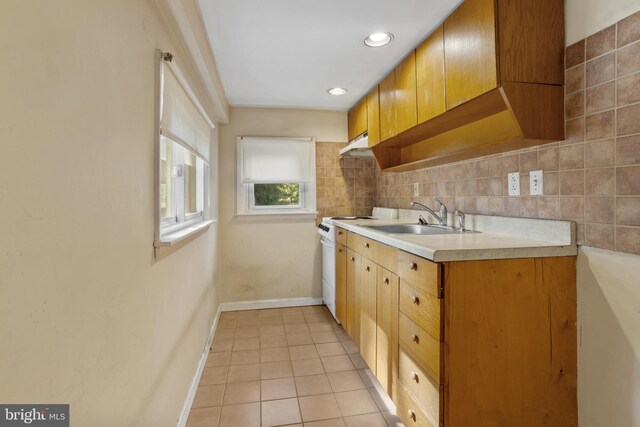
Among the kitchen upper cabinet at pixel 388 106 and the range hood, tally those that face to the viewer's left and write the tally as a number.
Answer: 2

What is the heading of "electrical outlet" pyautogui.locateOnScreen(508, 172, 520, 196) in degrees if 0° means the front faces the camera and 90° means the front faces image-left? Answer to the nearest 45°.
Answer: approximately 45°

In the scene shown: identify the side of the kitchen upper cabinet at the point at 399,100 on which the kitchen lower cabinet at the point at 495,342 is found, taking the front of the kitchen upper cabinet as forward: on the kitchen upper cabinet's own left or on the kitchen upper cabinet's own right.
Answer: on the kitchen upper cabinet's own left

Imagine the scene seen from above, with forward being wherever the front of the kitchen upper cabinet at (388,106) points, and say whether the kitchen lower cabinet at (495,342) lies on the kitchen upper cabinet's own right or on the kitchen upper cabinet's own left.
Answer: on the kitchen upper cabinet's own left

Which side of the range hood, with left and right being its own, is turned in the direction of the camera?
left

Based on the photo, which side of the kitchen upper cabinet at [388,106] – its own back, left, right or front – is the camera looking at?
left

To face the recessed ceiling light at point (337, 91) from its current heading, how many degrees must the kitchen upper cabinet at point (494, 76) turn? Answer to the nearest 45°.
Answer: approximately 90° to its right

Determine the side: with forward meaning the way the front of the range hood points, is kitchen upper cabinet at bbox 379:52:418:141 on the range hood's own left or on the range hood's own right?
on the range hood's own left
